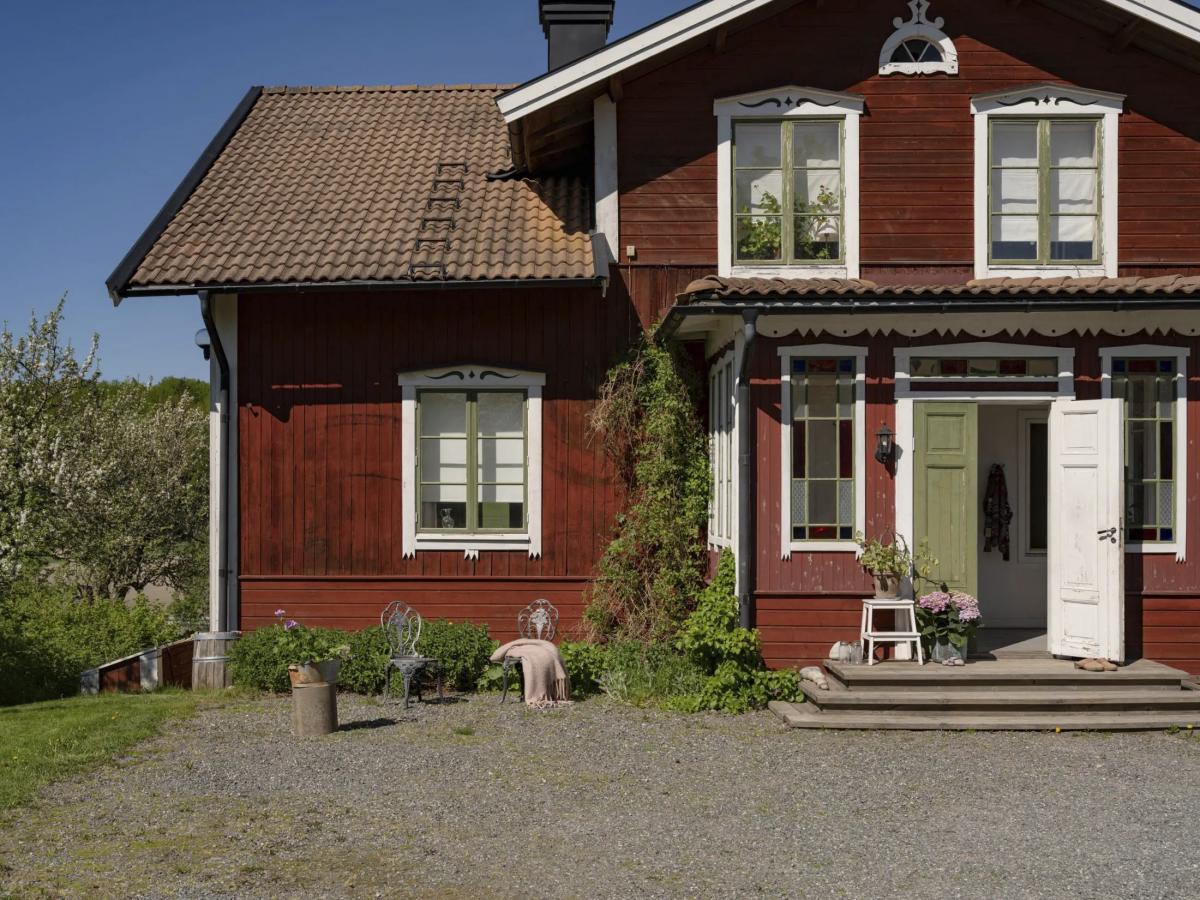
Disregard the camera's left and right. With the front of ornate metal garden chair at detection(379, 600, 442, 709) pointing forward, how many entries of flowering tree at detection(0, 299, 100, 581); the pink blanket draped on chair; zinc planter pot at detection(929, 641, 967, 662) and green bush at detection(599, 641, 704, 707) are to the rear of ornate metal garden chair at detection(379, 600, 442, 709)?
1

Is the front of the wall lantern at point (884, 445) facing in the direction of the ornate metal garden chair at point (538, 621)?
no

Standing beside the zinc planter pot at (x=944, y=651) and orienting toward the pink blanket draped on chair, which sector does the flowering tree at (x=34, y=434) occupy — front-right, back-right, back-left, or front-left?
front-right

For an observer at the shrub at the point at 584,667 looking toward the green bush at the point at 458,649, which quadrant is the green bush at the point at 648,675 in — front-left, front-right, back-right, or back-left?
back-left

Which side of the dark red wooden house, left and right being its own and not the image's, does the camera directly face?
front

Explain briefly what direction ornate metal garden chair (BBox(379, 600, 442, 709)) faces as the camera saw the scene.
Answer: facing the viewer and to the right of the viewer

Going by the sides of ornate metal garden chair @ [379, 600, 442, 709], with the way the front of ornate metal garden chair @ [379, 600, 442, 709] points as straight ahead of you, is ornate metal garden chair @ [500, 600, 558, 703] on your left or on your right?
on your left

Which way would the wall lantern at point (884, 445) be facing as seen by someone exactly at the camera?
facing the viewer

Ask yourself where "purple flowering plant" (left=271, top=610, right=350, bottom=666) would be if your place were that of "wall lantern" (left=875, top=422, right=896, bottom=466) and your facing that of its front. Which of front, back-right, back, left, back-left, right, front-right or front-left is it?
right

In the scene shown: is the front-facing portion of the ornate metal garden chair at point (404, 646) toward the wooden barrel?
no

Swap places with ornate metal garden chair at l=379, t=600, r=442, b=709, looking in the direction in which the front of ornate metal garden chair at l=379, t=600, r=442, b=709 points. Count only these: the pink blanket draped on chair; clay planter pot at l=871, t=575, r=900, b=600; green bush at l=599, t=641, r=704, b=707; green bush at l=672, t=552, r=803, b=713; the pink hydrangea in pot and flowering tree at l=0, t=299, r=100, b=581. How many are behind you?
1

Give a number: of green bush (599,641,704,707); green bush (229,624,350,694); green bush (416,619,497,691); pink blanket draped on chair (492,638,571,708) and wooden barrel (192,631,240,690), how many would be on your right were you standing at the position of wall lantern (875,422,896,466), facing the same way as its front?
5

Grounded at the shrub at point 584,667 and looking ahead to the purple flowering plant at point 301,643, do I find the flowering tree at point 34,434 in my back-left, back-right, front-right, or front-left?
front-right
